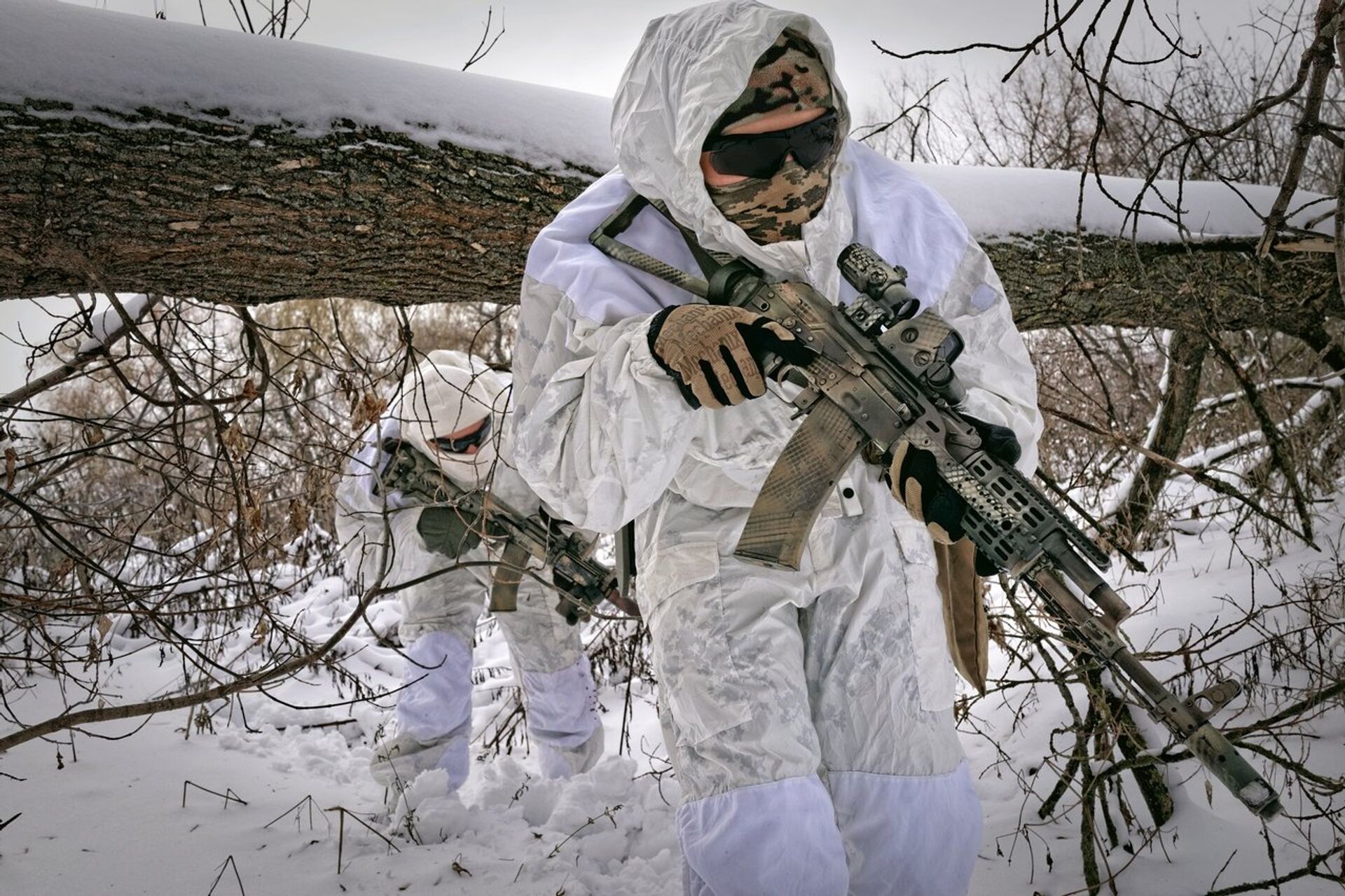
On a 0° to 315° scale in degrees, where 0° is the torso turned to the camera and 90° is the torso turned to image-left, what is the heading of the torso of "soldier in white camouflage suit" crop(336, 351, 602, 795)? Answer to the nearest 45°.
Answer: approximately 315°

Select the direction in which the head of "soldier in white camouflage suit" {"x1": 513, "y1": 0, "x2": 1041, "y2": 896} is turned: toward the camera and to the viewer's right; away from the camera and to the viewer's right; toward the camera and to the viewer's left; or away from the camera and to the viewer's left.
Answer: toward the camera and to the viewer's right

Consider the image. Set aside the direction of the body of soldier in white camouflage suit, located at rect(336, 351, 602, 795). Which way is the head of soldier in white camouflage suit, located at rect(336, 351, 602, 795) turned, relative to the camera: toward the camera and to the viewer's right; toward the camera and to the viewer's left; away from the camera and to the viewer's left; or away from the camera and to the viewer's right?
toward the camera and to the viewer's right

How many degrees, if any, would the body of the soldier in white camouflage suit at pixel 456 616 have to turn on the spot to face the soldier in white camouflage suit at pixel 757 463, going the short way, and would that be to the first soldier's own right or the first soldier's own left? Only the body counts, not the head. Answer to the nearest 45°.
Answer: approximately 45° to the first soldier's own right
